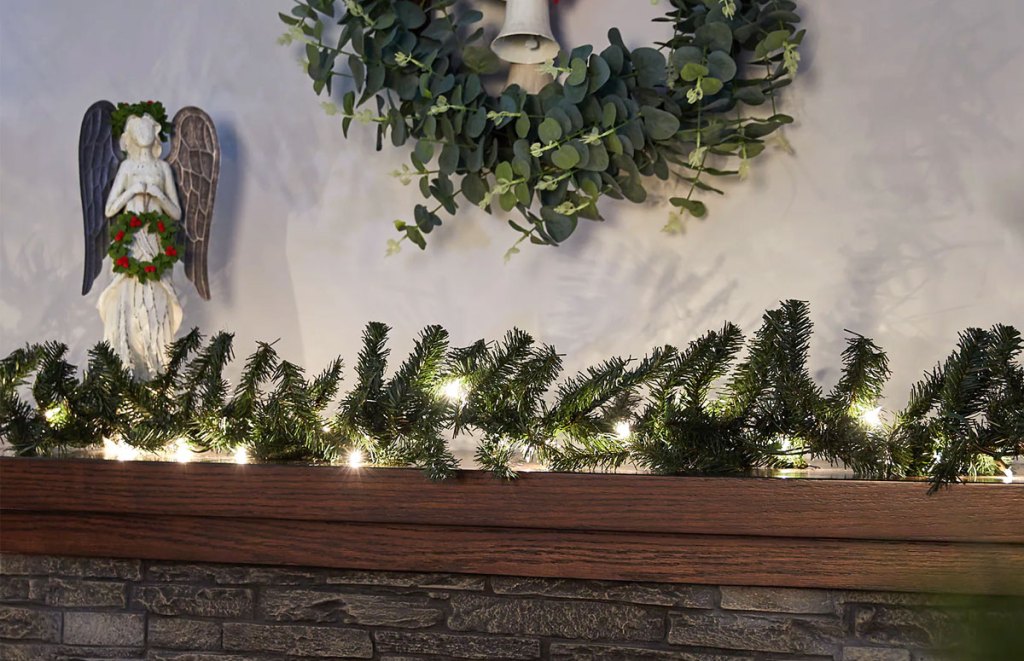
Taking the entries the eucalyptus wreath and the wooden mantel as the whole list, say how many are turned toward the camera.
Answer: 2

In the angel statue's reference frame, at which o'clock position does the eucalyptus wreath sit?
The eucalyptus wreath is roughly at 10 o'clock from the angel statue.

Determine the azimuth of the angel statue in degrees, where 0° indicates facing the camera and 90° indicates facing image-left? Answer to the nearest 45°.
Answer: approximately 0°

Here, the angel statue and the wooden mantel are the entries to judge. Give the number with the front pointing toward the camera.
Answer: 2

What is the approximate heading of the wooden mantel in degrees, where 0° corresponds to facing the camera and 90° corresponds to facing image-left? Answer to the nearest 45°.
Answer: approximately 0°
